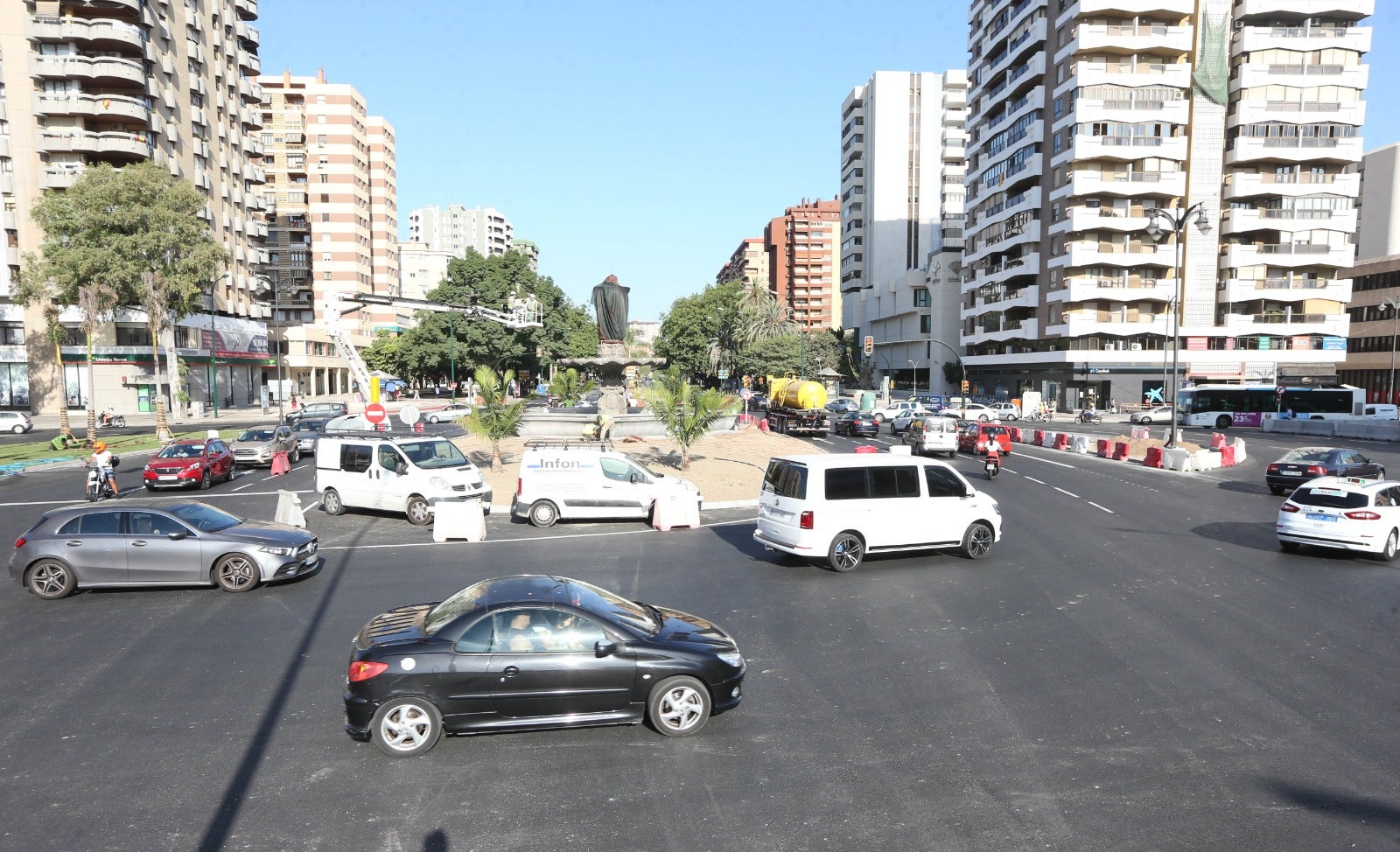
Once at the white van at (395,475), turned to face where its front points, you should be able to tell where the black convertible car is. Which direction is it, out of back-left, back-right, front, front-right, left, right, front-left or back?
front-right

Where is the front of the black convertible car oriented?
to the viewer's right

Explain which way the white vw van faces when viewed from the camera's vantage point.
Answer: facing away from the viewer and to the right of the viewer

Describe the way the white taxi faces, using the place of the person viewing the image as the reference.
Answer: facing away from the viewer and to the right of the viewer

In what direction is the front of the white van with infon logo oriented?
to the viewer's right

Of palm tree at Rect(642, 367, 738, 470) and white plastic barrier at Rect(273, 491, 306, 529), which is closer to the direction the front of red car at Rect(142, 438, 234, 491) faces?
the white plastic barrier

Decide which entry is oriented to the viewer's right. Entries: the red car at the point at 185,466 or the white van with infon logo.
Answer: the white van with infon logo

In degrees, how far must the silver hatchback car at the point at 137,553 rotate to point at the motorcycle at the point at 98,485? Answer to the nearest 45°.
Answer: approximately 90° to its left

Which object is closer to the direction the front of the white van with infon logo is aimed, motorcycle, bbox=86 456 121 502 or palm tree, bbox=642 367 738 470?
the palm tree

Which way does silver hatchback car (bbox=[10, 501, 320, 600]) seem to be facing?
to the viewer's right

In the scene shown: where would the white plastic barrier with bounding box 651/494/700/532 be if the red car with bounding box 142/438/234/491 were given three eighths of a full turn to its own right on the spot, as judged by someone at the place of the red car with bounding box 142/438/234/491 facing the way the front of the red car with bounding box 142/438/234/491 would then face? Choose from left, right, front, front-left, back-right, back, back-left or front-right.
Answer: back-right

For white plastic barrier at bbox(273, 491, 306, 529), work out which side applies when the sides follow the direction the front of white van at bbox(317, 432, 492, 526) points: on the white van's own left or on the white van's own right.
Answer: on the white van's own right

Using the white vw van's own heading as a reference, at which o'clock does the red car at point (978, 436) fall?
The red car is roughly at 11 o'clock from the white vw van.

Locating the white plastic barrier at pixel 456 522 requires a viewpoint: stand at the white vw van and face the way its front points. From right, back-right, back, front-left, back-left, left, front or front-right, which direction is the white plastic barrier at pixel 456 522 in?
back-left

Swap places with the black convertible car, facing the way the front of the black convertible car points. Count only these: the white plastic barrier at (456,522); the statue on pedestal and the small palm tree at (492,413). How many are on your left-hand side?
3
